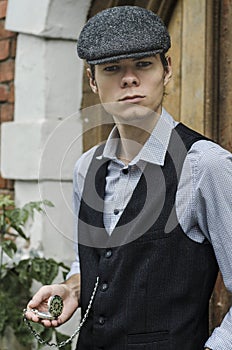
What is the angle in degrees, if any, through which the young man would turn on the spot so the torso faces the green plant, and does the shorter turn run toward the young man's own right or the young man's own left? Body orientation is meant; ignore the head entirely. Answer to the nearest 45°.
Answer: approximately 90° to the young man's own right

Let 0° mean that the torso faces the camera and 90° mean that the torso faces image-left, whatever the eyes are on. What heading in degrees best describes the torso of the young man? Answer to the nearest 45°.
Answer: approximately 45°
